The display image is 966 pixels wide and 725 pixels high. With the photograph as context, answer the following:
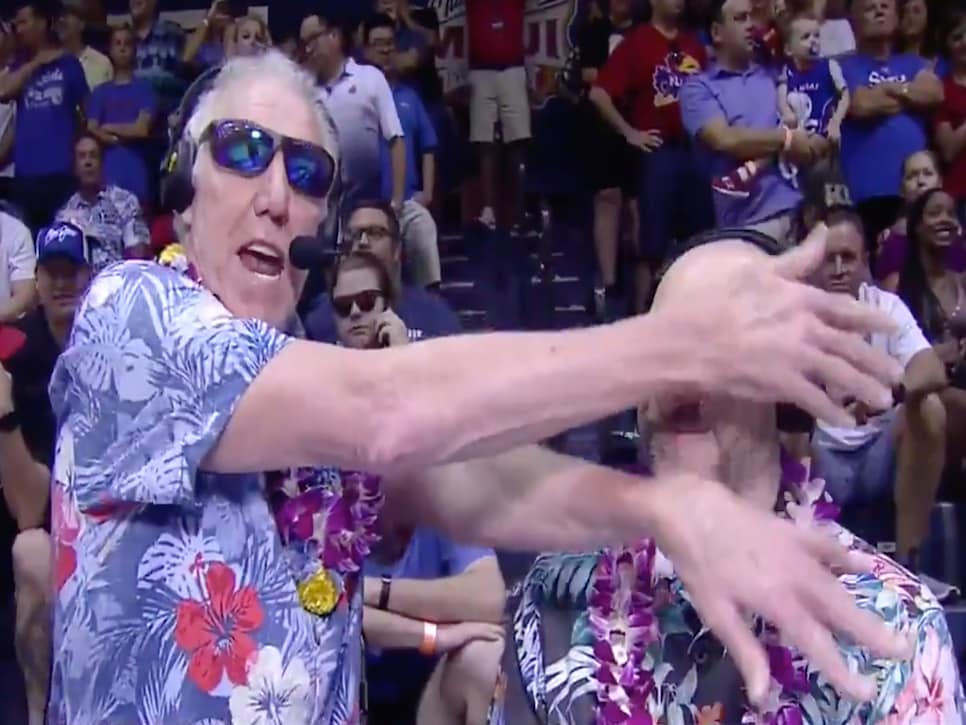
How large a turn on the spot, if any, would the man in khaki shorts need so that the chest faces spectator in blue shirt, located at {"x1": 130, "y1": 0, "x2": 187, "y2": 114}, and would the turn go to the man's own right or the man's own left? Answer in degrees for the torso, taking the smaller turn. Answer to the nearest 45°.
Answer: approximately 90° to the man's own right

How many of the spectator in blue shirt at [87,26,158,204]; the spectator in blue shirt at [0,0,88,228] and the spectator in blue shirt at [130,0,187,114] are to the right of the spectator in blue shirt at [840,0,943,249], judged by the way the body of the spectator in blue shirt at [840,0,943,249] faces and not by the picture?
3

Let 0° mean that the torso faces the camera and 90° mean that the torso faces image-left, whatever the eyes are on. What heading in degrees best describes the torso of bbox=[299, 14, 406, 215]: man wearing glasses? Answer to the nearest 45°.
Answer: approximately 45°

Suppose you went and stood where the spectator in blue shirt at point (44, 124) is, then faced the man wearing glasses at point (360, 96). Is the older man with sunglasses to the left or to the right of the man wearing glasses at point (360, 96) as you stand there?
right

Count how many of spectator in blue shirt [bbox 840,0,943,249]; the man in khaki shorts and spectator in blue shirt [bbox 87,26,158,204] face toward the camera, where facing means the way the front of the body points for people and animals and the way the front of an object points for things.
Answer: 3

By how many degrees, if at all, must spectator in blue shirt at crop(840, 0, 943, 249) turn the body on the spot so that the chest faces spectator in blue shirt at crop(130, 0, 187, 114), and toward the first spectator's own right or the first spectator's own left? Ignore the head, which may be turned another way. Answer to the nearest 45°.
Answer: approximately 90° to the first spectator's own right

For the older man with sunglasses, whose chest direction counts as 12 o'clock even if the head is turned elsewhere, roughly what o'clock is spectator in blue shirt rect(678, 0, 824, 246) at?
The spectator in blue shirt is roughly at 8 o'clock from the older man with sunglasses.

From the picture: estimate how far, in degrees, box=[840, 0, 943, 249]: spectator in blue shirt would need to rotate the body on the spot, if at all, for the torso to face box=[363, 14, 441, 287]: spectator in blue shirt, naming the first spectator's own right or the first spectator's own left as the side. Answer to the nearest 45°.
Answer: approximately 90° to the first spectator's own right

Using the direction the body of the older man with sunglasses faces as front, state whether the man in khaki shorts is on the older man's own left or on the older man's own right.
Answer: on the older man's own left

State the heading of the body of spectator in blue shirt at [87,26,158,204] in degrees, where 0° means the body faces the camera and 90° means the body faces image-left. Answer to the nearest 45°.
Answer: approximately 0°

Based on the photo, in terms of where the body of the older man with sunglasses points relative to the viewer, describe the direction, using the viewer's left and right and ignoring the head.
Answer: facing the viewer and to the right of the viewer

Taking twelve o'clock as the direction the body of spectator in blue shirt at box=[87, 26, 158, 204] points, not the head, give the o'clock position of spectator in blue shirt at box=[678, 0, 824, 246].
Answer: spectator in blue shirt at box=[678, 0, 824, 246] is roughly at 10 o'clock from spectator in blue shirt at box=[87, 26, 158, 204].

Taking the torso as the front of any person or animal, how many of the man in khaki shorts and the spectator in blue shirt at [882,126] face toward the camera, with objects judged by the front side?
2

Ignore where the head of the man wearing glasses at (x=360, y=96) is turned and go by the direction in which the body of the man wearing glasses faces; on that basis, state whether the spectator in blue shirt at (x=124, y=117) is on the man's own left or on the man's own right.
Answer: on the man's own right
